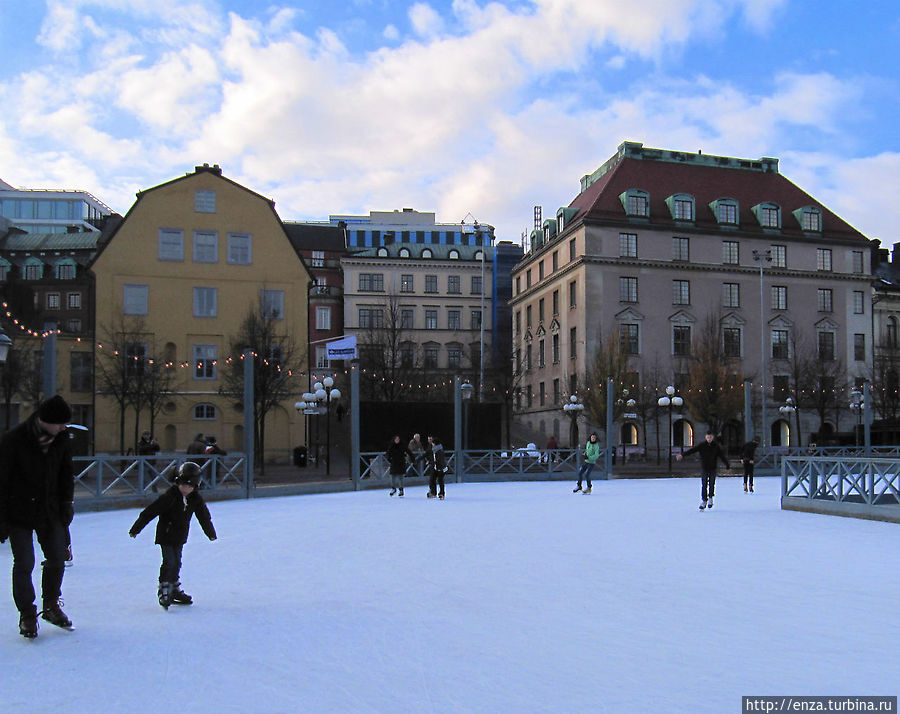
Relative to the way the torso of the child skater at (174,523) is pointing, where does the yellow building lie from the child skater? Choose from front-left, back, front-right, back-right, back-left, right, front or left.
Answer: back-left

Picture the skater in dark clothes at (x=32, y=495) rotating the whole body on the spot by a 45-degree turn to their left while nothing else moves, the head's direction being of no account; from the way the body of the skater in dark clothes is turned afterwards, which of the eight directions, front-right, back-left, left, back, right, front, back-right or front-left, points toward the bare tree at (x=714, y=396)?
front-left

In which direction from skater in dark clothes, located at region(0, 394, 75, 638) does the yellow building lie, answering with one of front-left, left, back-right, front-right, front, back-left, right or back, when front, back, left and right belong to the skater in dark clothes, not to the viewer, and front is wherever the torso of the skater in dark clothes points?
back-left

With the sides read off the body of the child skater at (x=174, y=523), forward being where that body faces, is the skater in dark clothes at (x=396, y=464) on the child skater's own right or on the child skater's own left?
on the child skater's own left

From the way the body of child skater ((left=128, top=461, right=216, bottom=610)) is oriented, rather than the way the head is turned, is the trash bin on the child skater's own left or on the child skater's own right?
on the child skater's own left

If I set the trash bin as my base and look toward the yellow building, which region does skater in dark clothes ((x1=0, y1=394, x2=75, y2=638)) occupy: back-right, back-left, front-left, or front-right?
back-left

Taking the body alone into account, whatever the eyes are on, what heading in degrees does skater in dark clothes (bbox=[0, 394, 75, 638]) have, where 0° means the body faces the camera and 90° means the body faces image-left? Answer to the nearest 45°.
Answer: approximately 315°

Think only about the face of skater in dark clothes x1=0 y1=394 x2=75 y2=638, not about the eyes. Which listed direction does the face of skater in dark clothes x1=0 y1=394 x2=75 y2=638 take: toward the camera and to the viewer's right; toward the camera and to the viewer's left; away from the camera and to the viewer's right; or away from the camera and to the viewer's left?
toward the camera and to the viewer's right

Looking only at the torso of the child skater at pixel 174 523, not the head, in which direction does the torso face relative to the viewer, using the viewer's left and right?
facing the viewer and to the right of the viewer

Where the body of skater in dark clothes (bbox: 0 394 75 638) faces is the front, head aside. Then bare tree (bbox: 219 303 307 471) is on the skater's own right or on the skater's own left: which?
on the skater's own left

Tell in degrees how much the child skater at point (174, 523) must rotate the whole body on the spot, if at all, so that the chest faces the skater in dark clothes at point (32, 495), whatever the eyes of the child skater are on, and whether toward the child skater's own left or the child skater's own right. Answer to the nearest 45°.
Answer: approximately 90° to the child skater's own right
